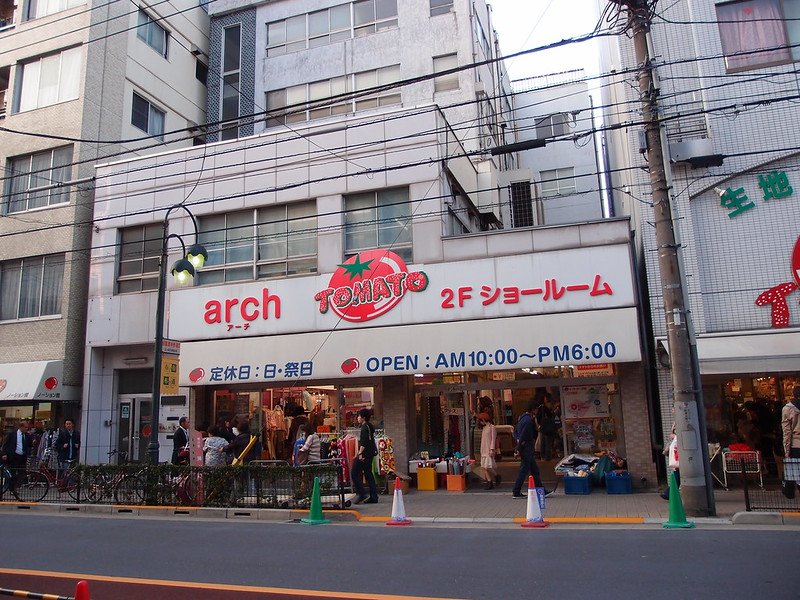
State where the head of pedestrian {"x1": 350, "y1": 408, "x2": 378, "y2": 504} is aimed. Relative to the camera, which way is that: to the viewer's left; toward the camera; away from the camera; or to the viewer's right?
to the viewer's left

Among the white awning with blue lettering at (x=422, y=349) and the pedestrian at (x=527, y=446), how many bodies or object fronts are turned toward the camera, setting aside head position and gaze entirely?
1

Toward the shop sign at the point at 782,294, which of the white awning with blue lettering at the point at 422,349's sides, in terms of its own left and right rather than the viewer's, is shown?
left

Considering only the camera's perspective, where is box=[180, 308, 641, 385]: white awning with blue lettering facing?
facing the viewer

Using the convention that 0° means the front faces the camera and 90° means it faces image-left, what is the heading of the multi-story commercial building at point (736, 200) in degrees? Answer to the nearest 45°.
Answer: approximately 0°

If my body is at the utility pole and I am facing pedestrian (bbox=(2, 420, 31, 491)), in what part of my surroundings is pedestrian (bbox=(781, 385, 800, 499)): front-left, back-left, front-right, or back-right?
back-right

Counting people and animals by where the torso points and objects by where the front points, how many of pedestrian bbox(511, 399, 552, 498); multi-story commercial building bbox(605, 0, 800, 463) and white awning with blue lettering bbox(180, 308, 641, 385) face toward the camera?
2

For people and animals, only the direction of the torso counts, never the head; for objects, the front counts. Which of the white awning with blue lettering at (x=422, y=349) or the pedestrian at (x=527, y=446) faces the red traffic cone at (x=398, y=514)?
the white awning with blue lettering
